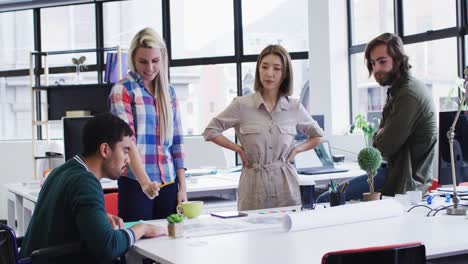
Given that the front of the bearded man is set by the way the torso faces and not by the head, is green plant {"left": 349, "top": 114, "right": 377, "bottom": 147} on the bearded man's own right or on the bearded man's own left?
on the bearded man's own right

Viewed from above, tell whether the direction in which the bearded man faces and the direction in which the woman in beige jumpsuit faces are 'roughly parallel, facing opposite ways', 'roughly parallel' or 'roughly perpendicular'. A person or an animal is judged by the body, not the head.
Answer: roughly perpendicular

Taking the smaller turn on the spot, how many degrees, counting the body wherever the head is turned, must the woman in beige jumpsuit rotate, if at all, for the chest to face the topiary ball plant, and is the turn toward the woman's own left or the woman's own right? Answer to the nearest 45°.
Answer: approximately 45° to the woman's own left

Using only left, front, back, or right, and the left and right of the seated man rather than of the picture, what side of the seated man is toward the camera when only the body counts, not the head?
right

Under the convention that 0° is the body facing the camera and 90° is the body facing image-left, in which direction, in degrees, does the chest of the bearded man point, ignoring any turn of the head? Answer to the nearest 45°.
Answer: approximately 90°

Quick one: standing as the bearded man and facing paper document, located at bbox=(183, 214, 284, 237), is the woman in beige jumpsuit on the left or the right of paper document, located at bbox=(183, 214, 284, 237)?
right

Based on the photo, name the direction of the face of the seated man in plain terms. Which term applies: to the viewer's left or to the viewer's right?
to the viewer's right
